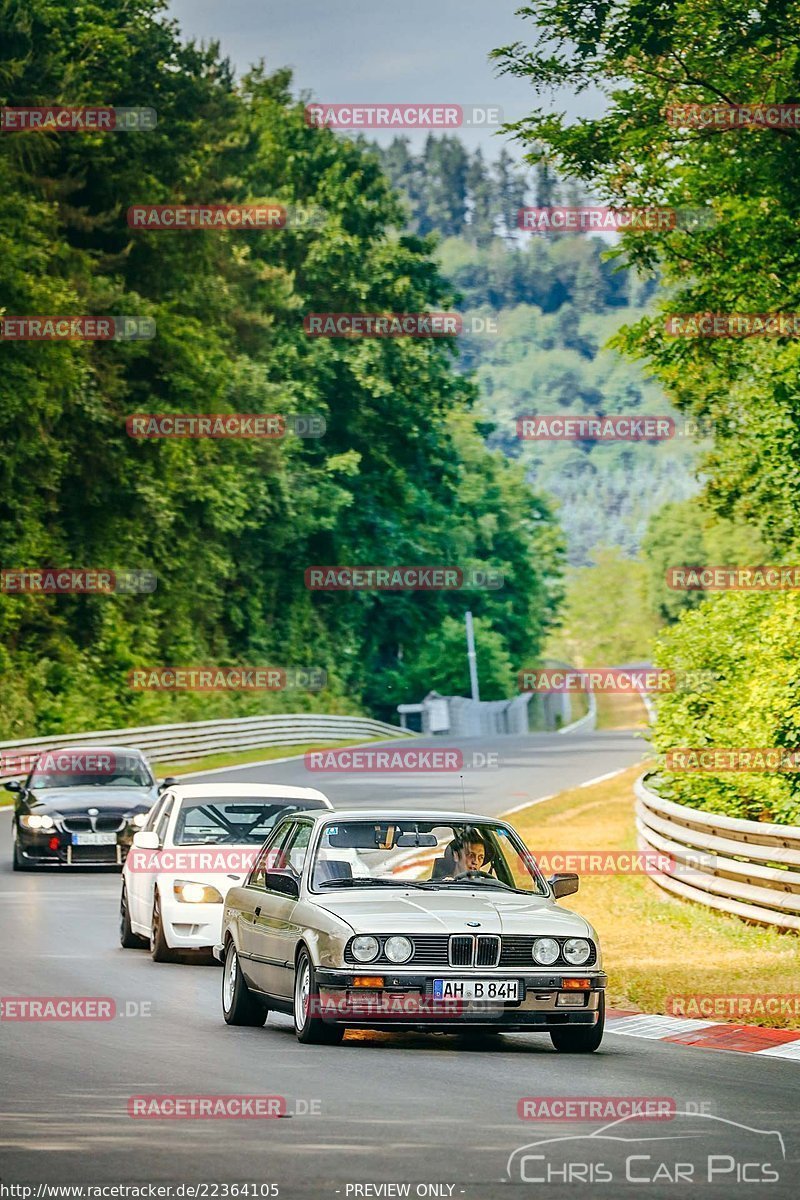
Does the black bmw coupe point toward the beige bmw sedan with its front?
yes

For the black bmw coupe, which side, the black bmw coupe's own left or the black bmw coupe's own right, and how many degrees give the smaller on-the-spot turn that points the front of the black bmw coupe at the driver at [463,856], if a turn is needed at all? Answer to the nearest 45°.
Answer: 0° — it already faces them

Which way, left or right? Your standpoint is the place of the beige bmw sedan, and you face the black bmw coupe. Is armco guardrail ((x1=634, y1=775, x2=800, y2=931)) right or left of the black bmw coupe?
right

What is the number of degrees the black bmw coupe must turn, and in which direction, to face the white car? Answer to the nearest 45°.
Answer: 0° — it already faces it

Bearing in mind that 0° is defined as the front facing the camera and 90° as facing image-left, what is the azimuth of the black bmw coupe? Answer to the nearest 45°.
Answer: approximately 0°

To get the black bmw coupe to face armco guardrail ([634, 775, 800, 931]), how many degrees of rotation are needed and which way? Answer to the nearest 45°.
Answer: approximately 45° to its left

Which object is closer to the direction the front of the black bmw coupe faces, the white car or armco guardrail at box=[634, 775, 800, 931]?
the white car
